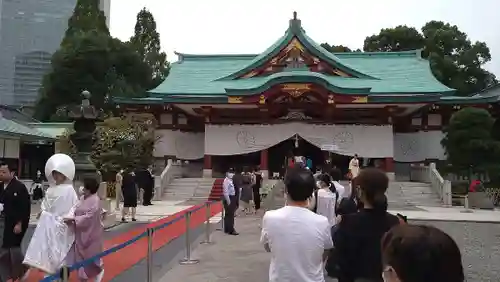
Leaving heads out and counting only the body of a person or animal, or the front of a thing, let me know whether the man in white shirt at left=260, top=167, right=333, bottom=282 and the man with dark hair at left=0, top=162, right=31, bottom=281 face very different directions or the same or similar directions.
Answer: very different directions

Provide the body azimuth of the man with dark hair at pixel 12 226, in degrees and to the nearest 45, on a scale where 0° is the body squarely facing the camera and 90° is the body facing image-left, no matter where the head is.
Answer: approximately 45°

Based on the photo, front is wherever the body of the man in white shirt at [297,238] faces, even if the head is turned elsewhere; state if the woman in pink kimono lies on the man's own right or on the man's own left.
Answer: on the man's own left

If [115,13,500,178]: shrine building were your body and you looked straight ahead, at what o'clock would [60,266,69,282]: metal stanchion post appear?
The metal stanchion post is roughly at 12 o'clock from the shrine building.

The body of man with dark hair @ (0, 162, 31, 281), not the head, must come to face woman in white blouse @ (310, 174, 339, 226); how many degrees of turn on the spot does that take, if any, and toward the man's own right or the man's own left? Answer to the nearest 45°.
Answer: approximately 135° to the man's own left

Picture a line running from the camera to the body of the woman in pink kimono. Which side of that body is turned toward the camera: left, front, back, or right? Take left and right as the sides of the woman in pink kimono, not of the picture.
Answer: left

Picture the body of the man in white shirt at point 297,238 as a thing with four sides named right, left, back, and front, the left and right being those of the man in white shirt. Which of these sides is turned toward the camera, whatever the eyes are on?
back

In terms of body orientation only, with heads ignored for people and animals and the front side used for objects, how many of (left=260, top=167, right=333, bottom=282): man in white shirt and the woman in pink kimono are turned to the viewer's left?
1

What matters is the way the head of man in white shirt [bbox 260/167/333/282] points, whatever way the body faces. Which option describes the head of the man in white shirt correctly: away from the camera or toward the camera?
away from the camera
